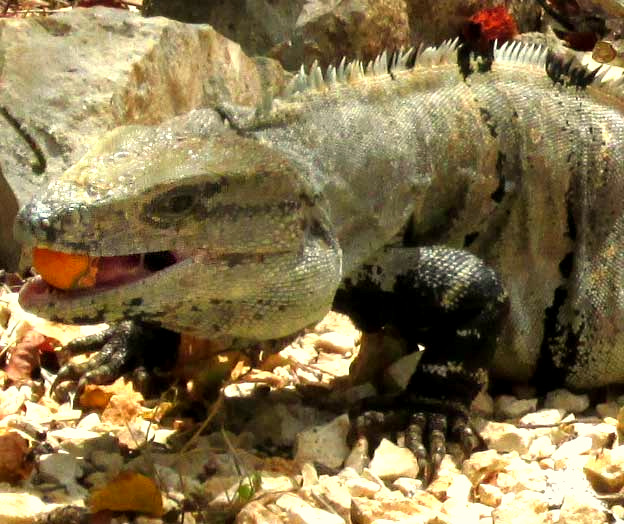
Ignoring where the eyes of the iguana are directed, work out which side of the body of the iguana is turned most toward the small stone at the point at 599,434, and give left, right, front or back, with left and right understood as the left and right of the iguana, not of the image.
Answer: left

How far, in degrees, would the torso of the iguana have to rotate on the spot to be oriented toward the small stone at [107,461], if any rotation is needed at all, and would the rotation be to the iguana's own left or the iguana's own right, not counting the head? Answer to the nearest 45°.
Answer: approximately 45° to the iguana's own left

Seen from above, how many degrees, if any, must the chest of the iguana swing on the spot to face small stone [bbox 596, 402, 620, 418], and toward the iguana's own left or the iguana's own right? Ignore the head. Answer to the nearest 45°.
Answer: approximately 180°

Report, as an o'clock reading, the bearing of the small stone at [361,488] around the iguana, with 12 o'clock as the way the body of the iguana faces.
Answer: The small stone is roughly at 9 o'clock from the iguana.

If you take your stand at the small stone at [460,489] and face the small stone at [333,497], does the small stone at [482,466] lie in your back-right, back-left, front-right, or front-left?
back-right

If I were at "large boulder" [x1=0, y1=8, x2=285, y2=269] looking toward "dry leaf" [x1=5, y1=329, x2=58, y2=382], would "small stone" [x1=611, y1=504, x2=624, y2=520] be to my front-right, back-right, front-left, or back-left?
front-left

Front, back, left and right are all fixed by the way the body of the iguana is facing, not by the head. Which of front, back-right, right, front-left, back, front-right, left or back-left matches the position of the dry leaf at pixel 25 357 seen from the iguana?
front

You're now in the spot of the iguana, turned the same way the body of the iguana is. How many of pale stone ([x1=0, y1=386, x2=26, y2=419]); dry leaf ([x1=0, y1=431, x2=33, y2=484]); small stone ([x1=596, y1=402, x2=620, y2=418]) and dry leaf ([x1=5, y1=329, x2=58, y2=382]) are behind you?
1

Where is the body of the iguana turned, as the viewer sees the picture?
to the viewer's left
